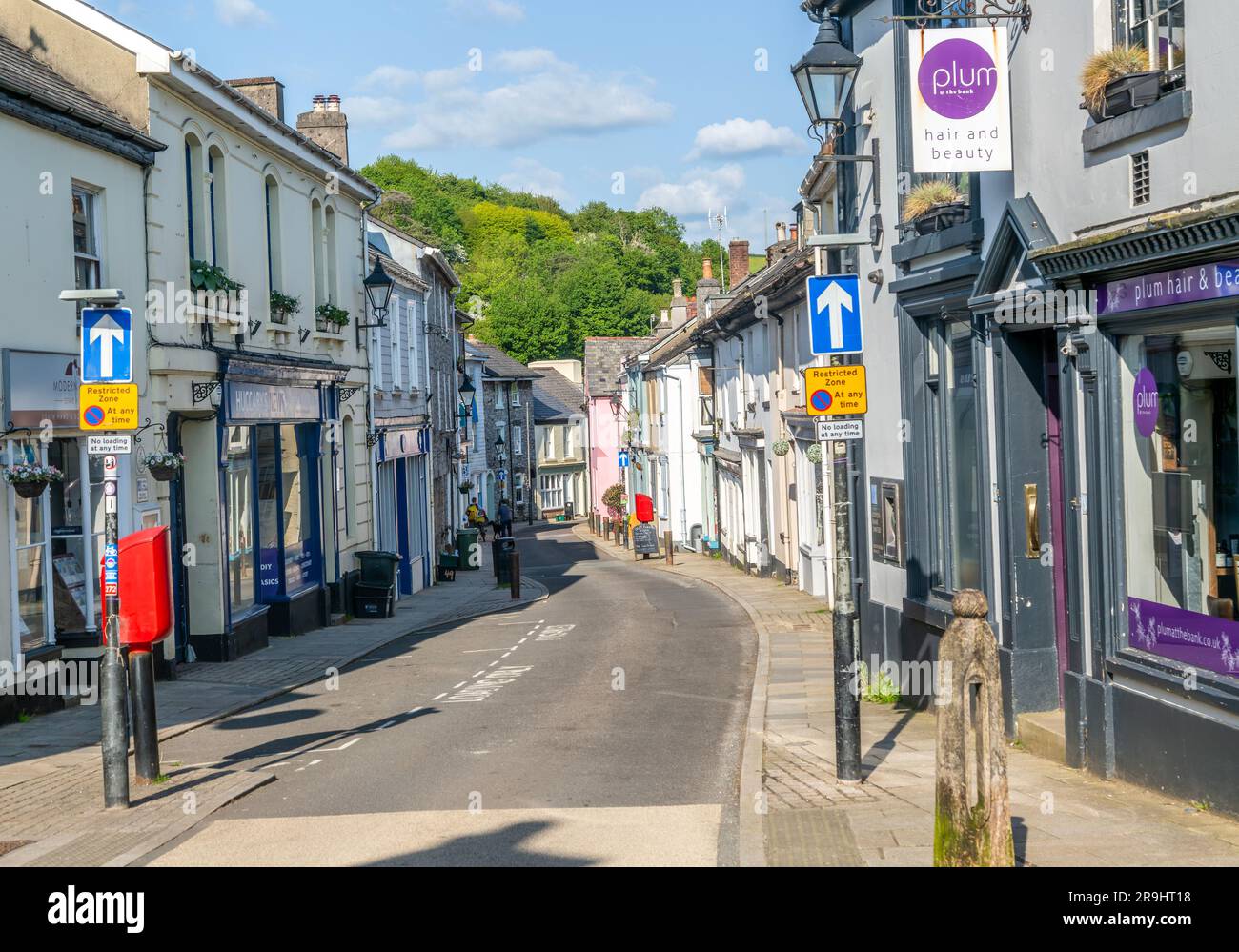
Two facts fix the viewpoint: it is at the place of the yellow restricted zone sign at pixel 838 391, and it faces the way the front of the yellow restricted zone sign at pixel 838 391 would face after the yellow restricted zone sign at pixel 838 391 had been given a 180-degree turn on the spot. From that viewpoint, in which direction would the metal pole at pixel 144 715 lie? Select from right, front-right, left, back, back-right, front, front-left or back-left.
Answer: left

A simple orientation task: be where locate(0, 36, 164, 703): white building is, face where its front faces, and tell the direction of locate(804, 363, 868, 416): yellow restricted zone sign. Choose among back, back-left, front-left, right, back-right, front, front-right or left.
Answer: front

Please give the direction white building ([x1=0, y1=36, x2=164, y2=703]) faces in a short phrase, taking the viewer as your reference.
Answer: facing the viewer and to the right of the viewer

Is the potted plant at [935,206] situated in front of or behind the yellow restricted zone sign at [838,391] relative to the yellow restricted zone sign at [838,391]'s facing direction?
behind

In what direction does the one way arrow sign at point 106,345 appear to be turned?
toward the camera

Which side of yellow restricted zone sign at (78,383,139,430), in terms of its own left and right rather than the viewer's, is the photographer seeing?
front

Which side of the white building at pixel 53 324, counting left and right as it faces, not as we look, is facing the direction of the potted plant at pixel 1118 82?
front

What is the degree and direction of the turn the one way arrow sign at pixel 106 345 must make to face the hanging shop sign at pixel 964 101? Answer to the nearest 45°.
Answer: approximately 90° to its left

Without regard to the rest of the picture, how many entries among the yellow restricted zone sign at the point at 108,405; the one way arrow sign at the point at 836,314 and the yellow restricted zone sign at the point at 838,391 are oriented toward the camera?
3

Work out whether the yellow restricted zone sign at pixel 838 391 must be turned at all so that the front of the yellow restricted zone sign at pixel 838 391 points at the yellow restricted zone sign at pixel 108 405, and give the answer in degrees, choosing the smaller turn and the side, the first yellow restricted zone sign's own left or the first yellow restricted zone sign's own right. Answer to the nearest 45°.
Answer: approximately 90° to the first yellow restricted zone sign's own right

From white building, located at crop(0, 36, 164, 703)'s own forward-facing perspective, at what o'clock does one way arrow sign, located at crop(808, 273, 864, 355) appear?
The one way arrow sign is roughly at 12 o'clock from the white building.

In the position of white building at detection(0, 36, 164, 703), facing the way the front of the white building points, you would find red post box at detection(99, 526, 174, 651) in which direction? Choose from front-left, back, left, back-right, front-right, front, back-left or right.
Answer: front-right

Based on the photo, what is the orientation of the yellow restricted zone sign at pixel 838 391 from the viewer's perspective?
toward the camera

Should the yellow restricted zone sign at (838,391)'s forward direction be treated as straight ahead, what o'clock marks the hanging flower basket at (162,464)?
The hanging flower basket is roughly at 4 o'clock from the yellow restricted zone sign.

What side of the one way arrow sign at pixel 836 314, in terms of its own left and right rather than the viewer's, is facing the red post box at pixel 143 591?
right

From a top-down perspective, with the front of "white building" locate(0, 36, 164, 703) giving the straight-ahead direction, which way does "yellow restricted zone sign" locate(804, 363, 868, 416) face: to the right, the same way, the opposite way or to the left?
to the right

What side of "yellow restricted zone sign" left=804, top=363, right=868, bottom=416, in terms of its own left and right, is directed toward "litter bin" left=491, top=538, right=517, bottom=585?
back
